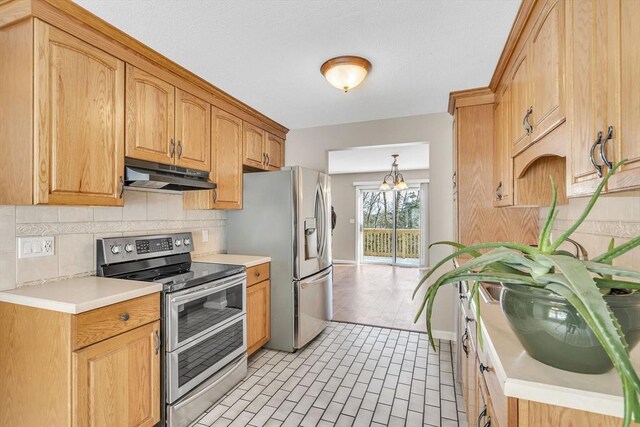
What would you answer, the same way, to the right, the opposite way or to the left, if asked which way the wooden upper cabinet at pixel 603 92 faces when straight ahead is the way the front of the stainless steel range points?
the opposite way

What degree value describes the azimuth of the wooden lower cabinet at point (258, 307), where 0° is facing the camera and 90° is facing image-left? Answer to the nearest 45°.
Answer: approximately 315°

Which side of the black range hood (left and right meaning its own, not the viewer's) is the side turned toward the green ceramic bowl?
front

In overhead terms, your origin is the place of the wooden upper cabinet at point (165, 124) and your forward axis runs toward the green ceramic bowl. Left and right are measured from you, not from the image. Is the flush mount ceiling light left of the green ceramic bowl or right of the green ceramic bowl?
left

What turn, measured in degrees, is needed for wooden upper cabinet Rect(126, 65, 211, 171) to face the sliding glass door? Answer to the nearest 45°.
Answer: approximately 90° to its left

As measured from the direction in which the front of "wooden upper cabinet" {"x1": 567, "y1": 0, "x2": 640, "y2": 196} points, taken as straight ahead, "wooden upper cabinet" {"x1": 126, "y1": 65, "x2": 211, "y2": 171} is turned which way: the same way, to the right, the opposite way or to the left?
the opposite way

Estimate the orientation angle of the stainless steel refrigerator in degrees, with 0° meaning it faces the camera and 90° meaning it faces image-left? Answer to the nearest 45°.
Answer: approximately 315°

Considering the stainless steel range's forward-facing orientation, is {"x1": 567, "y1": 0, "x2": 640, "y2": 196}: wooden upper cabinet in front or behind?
in front

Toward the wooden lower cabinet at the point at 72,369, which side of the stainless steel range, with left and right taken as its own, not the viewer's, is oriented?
right

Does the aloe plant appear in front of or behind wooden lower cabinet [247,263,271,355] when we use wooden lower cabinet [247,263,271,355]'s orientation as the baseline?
in front

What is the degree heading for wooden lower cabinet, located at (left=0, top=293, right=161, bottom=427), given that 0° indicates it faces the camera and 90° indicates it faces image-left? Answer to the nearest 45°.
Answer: approximately 315°
